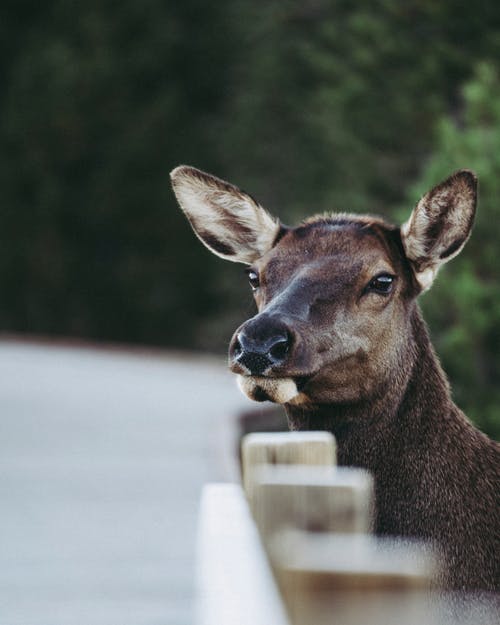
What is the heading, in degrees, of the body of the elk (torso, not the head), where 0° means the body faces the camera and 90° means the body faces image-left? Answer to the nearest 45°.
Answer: approximately 45°
